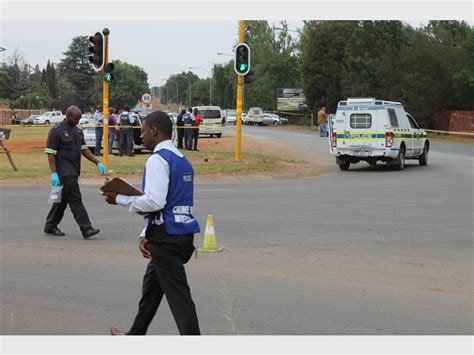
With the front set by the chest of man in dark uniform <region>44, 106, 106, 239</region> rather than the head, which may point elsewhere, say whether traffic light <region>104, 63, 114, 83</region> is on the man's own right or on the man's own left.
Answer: on the man's own left

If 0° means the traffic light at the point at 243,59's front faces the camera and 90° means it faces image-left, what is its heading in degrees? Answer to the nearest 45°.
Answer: approximately 0°

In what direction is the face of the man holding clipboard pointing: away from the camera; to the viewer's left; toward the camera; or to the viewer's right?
to the viewer's left

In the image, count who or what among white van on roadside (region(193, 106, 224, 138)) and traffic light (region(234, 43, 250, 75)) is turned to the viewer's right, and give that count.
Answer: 0

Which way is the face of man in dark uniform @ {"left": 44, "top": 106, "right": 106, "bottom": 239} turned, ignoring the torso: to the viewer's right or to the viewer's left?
to the viewer's right

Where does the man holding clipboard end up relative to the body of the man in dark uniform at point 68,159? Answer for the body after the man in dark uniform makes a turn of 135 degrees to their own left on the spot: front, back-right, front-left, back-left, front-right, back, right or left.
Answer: back

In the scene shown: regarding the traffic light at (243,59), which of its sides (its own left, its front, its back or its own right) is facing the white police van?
left
